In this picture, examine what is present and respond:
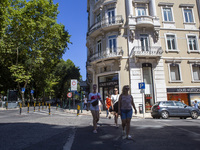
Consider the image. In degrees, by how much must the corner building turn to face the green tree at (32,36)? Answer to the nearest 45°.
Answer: approximately 45° to its right

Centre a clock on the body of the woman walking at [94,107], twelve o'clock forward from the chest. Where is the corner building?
The corner building is roughly at 7 o'clock from the woman walking.

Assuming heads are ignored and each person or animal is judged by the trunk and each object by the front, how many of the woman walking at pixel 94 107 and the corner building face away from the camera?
0

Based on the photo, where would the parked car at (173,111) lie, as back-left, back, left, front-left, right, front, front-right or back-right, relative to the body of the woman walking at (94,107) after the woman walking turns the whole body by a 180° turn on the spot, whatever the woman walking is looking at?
front-right

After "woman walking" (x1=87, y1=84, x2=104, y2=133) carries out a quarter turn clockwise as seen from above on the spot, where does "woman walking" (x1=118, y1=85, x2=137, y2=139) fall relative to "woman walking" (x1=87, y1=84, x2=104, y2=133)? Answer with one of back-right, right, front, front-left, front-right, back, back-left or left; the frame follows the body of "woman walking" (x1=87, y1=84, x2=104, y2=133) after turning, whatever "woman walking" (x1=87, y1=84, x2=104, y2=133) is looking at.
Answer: back-left

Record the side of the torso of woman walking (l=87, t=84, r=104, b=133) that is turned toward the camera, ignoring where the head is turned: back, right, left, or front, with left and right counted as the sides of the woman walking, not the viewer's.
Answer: front

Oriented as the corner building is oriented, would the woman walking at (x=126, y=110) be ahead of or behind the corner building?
ahead

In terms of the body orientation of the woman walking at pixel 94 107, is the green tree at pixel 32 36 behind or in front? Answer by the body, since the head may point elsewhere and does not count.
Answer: behind

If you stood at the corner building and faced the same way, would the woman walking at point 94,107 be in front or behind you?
in front

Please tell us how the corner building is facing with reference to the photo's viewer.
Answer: facing the viewer and to the left of the viewer
